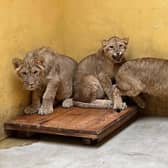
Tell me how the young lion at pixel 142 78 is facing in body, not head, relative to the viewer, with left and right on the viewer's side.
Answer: facing to the right of the viewer

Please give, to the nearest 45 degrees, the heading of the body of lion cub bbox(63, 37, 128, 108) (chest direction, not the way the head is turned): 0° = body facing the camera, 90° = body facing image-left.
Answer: approximately 270°

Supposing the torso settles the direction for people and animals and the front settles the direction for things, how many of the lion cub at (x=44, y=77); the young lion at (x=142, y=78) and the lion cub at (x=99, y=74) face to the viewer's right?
2

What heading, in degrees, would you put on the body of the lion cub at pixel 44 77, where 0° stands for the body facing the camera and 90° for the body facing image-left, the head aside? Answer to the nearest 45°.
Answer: approximately 45°

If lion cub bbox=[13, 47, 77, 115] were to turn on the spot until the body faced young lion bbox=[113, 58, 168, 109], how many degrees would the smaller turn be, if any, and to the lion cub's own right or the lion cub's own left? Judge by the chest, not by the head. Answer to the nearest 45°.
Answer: approximately 135° to the lion cub's own left

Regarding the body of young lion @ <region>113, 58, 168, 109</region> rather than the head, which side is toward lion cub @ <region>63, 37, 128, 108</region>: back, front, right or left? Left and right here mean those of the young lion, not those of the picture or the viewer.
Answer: back

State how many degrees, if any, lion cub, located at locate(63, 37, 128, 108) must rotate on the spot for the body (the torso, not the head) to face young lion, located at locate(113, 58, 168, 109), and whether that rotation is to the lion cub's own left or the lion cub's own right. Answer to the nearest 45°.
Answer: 0° — it already faces it

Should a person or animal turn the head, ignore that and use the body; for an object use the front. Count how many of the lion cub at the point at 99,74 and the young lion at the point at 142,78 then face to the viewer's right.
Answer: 2
